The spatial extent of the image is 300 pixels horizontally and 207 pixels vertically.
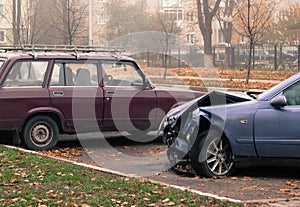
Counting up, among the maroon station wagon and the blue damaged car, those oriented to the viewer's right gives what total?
1

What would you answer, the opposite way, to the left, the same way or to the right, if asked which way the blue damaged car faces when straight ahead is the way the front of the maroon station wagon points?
the opposite way

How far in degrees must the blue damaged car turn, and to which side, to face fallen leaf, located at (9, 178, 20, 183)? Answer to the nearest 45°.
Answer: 0° — it already faces it

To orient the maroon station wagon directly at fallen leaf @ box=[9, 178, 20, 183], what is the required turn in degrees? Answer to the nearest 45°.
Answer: approximately 90° to its right

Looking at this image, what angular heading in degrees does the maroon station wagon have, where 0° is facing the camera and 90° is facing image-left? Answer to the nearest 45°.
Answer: approximately 270°

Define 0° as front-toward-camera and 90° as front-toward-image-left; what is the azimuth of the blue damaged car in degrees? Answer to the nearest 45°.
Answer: approximately 90°

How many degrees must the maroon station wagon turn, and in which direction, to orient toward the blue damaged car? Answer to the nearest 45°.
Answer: approximately 45° to its right

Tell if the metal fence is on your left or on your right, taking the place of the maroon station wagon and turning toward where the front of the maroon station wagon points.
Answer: on your left

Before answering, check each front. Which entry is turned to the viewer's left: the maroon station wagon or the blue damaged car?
the blue damaged car
